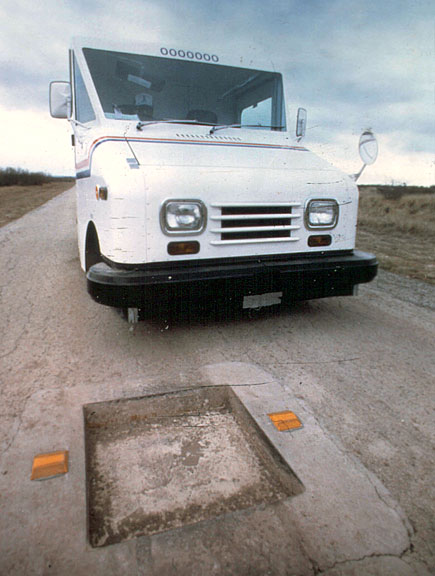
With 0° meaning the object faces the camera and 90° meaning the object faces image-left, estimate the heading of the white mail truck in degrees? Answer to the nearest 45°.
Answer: approximately 315°
